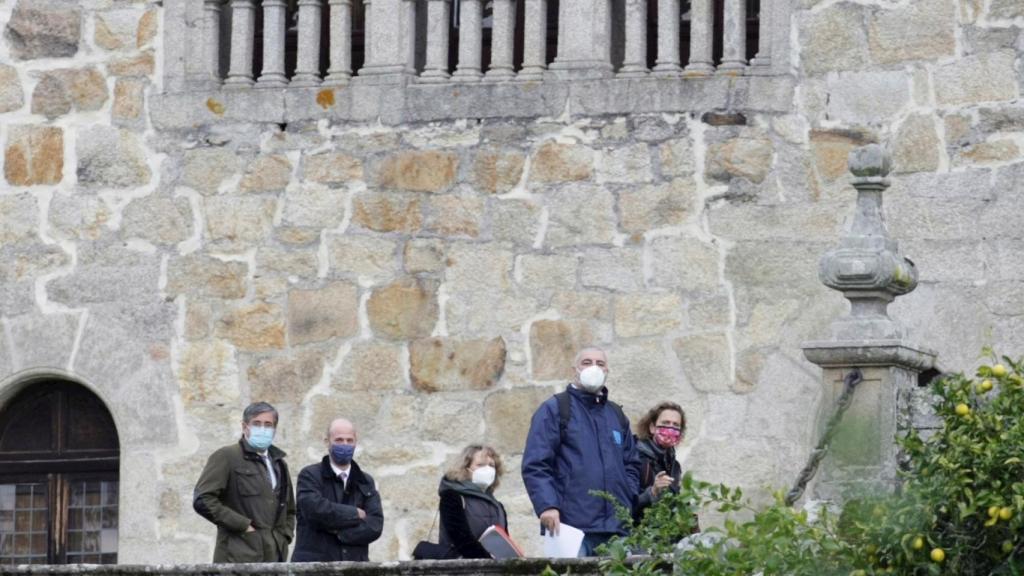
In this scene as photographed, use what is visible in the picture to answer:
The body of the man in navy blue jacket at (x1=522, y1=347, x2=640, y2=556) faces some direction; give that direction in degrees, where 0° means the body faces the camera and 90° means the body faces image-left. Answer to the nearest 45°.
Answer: approximately 315°

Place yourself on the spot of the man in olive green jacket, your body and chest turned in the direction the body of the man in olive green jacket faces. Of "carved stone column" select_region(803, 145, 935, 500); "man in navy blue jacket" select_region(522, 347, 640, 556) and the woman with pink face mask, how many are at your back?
0

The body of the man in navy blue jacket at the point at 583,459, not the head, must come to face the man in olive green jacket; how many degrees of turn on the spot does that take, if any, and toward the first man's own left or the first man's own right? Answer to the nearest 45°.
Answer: approximately 135° to the first man's own right

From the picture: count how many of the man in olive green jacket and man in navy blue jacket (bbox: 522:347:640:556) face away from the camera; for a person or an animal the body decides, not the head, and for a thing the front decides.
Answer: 0

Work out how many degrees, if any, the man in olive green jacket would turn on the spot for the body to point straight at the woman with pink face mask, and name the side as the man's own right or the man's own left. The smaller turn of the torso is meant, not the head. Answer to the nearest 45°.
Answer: approximately 45° to the man's own left

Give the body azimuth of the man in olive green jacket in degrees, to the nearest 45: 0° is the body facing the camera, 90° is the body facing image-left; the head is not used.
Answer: approximately 315°

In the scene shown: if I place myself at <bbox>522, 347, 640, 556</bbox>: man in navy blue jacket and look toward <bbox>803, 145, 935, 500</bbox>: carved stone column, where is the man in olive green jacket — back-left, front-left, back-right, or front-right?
back-right

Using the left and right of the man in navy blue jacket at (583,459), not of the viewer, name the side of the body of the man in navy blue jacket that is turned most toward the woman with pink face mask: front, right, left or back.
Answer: left

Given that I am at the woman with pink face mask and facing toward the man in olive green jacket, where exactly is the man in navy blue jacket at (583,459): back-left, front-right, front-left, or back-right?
front-left

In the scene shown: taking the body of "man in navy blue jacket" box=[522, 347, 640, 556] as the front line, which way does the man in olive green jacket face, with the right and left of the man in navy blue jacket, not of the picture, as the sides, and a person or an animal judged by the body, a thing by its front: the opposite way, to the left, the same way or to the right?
the same way

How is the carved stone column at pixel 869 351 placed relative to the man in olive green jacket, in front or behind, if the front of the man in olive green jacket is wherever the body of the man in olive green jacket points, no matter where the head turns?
in front

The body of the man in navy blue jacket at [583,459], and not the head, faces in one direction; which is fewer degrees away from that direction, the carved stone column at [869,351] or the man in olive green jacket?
the carved stone column

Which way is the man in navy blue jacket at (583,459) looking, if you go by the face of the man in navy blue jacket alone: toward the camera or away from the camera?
toward the camera

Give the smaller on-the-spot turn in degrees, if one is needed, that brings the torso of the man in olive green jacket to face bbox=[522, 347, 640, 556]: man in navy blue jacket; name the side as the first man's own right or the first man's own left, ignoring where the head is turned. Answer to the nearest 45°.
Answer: approximately 45° to the first man's own left

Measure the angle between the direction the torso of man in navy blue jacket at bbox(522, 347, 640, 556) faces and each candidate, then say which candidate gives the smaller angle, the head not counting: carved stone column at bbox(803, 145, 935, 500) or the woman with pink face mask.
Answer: the carved stone column
